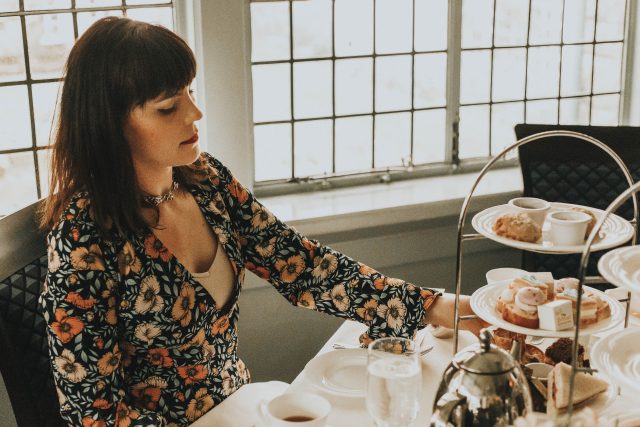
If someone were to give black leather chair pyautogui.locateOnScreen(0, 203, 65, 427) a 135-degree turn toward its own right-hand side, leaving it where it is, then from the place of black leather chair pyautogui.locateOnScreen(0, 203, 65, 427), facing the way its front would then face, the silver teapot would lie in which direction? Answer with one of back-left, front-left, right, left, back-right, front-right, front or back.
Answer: back-left

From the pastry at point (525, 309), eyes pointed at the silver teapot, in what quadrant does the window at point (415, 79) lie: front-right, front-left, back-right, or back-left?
back-right

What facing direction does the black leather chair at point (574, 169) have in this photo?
toward the camera

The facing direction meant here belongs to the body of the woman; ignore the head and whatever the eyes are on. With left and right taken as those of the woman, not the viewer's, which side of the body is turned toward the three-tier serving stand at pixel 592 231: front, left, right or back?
front

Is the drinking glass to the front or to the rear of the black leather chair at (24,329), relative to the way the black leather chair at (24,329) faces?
to the front

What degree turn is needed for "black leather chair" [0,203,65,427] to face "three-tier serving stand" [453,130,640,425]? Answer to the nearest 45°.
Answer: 0° — it already faces it

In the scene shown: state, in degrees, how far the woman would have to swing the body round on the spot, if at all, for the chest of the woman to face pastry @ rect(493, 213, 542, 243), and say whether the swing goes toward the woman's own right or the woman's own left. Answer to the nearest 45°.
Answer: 0° — they already face it

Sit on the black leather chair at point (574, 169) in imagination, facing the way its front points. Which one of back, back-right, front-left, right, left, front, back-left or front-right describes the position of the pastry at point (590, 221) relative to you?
front

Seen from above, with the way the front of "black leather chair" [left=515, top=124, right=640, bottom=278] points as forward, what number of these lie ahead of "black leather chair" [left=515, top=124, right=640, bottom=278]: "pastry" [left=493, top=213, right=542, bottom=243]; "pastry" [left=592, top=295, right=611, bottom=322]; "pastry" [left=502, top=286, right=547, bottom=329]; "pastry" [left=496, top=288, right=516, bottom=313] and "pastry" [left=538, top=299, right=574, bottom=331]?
5

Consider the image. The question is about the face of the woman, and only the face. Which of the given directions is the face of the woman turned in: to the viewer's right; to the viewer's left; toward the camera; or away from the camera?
to the viewer's right

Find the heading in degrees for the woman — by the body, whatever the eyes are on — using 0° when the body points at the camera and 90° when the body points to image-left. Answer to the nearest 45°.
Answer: approximately 315°

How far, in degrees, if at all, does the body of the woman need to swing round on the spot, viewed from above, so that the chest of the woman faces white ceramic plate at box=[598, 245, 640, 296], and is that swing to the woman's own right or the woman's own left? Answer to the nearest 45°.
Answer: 0° — they already face it

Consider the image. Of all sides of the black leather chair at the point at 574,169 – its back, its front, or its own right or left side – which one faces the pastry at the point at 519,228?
front

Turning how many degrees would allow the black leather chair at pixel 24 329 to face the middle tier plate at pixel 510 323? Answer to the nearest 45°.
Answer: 0° — it already faces it

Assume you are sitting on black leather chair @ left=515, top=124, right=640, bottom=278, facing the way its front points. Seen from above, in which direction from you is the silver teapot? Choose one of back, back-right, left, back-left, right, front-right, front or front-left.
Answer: front

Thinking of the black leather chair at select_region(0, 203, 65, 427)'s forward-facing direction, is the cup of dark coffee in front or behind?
in front
